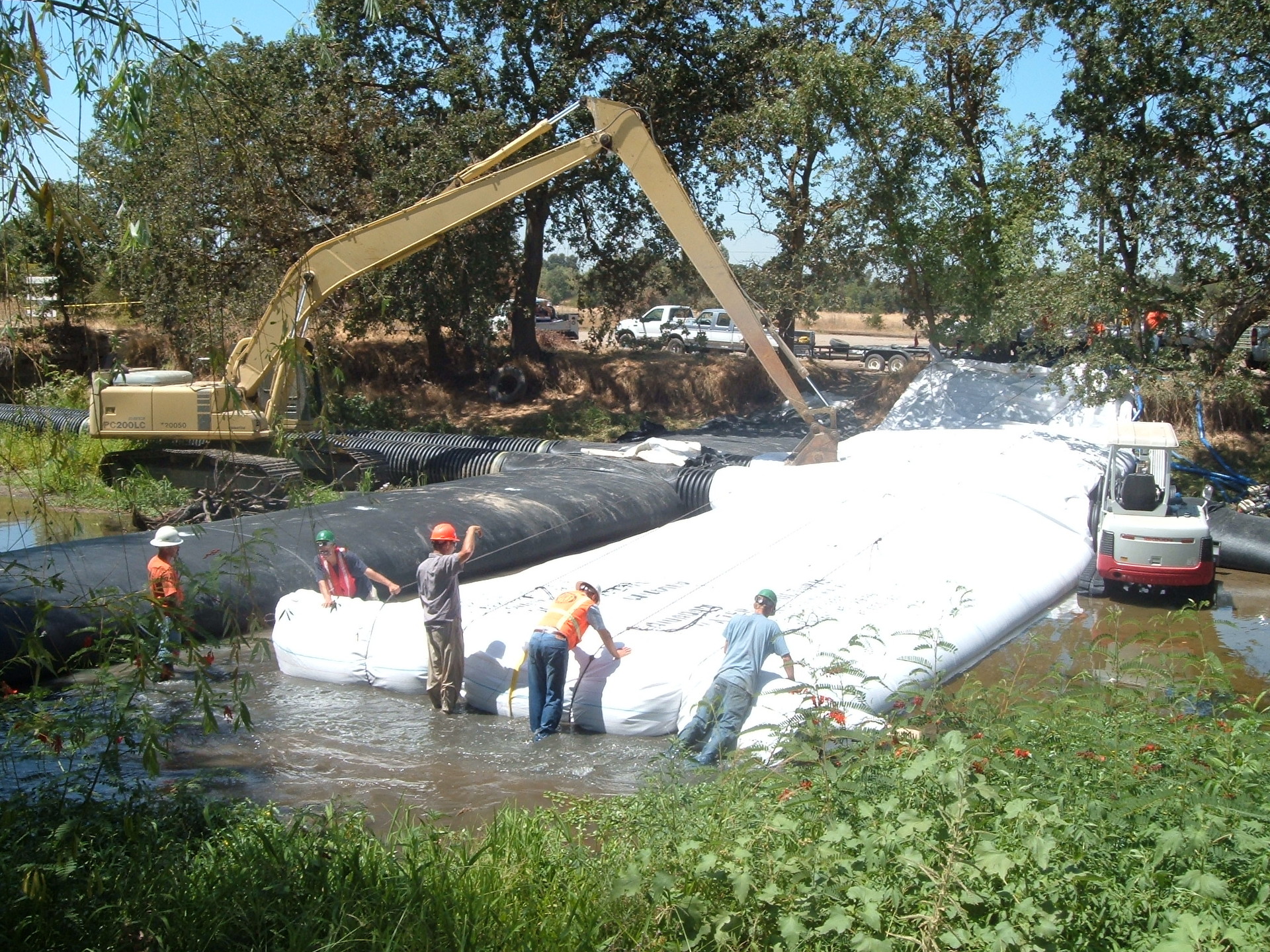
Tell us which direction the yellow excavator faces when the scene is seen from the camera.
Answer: facing to the right of the viewer

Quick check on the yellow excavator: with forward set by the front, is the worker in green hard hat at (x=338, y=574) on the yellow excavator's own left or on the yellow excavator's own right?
on the yellow excavator's own right

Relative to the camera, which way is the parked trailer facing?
to the viewer's left

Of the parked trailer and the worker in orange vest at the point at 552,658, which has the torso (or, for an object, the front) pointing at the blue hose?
the worker in orange vest

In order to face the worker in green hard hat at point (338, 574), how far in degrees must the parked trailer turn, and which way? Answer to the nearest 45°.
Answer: approximately 90° to its left

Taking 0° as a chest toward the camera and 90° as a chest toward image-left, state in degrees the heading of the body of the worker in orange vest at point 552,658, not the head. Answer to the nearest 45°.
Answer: approximately 225°

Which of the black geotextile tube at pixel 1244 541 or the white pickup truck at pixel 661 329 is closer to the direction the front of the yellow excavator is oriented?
the black geotextile tube

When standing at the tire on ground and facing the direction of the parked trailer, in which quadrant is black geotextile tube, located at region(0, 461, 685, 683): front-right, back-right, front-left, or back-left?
back-right

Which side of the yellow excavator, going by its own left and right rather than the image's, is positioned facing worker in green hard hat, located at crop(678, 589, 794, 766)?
right

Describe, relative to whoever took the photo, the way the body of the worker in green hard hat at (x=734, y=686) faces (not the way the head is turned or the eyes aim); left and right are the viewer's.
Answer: facing away from the viewer and to the right of the viewer

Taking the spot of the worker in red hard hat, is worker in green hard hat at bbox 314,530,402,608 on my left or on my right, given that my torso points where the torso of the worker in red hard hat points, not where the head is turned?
on my left

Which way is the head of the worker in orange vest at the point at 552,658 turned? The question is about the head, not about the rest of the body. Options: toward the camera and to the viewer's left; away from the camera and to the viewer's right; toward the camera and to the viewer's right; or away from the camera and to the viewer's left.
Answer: away from the camera and to the viewer's right
